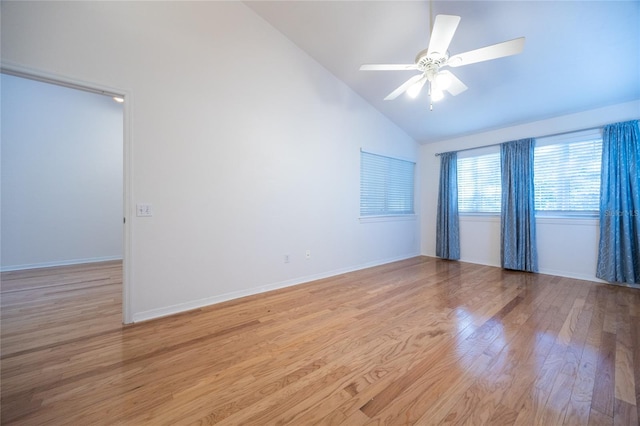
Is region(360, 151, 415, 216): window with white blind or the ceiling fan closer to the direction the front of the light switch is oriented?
the ceiling fan

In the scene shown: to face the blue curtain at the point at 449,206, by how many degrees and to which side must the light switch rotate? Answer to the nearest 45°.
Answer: approximately 90° to its left

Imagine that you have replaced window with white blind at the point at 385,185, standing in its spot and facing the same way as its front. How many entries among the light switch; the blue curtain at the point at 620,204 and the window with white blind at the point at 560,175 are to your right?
1

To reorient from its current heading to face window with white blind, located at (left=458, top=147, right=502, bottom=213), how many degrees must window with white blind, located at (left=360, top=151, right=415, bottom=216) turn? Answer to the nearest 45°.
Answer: approximately 45° to its left

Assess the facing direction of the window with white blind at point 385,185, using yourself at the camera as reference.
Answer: facing the viewer and to the right of the viewer

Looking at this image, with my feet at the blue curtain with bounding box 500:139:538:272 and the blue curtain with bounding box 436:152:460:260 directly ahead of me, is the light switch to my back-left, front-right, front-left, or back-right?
front-left

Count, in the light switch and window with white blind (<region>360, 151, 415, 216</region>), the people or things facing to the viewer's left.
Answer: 0

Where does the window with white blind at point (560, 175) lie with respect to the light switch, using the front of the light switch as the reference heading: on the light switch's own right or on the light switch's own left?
on the light switch's own left

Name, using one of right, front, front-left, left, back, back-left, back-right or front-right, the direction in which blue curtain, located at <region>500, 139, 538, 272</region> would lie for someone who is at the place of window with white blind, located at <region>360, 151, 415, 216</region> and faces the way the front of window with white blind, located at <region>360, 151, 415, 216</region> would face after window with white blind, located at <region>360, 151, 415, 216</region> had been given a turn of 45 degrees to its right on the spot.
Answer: left

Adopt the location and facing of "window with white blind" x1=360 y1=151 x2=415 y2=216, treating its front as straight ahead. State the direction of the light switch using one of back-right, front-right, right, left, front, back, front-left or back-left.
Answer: right

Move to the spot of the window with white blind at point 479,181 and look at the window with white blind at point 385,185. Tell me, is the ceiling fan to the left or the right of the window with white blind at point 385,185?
left

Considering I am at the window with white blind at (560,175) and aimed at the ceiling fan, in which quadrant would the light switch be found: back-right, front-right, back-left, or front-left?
front-right

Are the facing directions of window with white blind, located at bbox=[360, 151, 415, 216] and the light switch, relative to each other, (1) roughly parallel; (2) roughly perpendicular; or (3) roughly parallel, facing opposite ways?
roughly parallel

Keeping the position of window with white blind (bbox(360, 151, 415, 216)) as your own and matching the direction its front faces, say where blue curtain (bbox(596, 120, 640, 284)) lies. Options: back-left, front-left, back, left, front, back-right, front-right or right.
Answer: front-left
